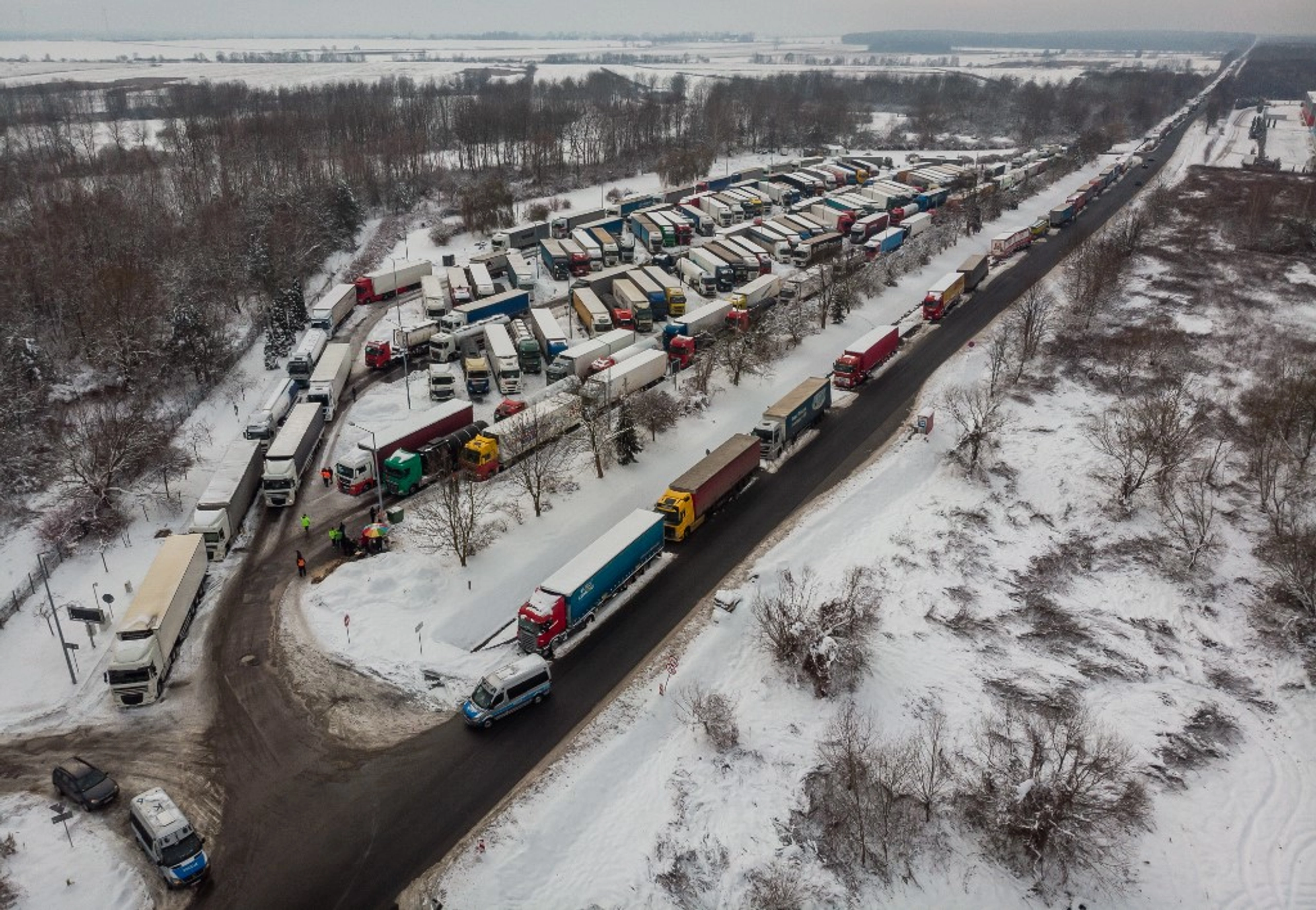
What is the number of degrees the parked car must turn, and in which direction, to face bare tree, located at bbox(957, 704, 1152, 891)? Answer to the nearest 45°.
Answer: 0° — it already faces it

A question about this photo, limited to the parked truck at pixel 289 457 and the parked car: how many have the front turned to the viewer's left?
0

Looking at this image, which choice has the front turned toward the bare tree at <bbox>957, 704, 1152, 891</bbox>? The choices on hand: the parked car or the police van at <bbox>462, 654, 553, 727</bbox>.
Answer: the parked car

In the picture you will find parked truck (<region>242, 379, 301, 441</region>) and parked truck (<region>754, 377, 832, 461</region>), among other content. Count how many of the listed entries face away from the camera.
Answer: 0

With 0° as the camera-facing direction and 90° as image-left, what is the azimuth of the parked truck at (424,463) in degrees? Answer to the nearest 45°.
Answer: approximately 45°

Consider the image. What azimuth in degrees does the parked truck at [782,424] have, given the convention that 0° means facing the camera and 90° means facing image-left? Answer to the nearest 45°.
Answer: approximately 45°

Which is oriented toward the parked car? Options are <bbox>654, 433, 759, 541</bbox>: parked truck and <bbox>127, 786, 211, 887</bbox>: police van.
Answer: the parked truck

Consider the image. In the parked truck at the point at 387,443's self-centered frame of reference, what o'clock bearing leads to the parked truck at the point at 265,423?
the parked truck at the point at 265,423 is roughly at 3 o'clock from the parked truck at the point at 387,443.

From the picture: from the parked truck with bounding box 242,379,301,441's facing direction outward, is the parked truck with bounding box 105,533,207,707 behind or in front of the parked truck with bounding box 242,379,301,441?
in front

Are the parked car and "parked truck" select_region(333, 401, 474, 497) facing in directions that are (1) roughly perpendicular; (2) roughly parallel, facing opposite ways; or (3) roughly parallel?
roughly perpendicular

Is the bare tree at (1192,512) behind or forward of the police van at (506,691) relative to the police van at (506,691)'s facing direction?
behind

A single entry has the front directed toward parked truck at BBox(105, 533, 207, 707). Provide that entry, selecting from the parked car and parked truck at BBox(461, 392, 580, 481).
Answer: parked truck at BBox(461, 392, 580, 481)

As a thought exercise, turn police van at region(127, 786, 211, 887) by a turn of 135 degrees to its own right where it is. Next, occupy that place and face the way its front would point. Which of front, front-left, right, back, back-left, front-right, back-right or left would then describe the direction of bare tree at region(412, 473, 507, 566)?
back-right

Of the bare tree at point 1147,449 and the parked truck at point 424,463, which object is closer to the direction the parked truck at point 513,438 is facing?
the parked truck

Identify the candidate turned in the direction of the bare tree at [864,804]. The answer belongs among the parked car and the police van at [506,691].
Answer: the parked car

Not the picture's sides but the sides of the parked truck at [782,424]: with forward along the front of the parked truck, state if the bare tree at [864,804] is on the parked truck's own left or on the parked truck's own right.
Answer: on the parked truck's own left

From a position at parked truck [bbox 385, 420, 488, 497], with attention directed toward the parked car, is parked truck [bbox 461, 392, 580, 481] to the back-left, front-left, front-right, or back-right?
back-left

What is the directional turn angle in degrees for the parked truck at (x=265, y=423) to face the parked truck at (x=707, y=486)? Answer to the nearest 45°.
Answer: approximately 90° to its left
